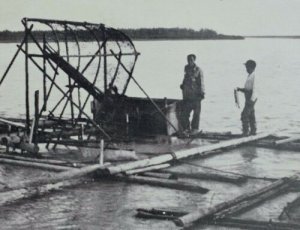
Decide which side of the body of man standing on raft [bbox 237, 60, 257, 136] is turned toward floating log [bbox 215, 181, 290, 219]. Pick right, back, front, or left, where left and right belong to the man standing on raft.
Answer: left

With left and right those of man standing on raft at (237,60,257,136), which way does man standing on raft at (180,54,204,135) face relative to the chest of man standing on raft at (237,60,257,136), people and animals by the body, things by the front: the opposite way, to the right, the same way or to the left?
to the left

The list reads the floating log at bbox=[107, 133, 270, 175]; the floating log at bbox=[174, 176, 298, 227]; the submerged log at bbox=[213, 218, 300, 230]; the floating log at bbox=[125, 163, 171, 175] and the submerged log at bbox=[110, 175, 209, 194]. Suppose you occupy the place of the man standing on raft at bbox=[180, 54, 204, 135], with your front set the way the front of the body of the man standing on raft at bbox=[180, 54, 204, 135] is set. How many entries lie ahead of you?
5

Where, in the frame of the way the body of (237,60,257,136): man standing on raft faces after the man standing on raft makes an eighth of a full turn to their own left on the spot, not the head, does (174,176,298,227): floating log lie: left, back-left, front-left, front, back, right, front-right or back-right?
front-left

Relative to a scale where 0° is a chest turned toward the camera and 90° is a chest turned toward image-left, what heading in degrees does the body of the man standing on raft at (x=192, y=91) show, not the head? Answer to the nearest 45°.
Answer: approximately 0°

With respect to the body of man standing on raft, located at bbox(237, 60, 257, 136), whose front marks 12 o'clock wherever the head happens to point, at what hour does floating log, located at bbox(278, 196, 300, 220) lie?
The floating log is roughly at 9 o'clock from the man standing on raft.

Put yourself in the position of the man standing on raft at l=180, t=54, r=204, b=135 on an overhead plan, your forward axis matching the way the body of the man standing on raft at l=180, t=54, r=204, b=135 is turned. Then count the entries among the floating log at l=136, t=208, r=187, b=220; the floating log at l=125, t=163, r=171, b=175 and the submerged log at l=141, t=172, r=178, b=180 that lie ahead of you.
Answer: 3

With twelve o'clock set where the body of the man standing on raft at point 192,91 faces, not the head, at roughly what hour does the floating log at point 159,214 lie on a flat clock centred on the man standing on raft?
The floating log is roughly at 12 o'clock from the man standing on raft.

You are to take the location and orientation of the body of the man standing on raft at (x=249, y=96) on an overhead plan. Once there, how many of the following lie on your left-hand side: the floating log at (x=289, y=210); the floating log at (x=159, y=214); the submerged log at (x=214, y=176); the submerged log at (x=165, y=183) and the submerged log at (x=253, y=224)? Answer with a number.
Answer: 5

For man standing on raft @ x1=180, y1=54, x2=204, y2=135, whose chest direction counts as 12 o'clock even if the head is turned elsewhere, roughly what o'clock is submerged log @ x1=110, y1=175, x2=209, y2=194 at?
The submerged log is roughly at 12 o'clock from the man standing on raft.

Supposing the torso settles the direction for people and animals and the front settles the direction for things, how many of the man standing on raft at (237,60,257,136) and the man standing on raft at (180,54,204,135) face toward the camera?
1

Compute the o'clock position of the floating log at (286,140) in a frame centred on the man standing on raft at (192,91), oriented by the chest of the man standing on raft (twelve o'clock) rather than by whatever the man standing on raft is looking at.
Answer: The floating log is roughly at 10 o'clock from the man standing on raft.

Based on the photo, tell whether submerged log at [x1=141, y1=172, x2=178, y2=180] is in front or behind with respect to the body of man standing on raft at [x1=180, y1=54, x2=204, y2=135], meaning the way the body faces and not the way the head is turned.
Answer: in front

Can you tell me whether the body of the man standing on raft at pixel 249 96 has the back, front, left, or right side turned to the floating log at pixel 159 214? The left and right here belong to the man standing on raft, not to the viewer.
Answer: left

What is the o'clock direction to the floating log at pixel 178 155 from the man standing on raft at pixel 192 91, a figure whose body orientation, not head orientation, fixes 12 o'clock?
The floating log is roughly at 12 o'clock from the man standing on raft.

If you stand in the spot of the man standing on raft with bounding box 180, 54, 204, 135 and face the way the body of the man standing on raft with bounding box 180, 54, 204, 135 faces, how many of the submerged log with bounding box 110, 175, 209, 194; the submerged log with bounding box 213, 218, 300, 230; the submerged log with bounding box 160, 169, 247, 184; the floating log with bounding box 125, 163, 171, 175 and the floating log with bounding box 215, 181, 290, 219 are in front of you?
5

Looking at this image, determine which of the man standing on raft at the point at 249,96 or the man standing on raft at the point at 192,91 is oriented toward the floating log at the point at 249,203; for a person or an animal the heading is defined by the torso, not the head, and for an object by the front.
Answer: the man standing on raft at the point at 192,91

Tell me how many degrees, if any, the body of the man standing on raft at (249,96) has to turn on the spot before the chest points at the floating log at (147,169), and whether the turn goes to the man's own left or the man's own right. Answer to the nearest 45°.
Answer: approximately 90° to the man's own left

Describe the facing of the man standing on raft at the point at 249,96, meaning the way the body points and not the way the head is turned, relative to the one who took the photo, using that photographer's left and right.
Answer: facing to the left of the viewer
